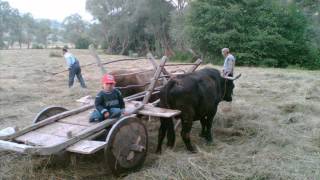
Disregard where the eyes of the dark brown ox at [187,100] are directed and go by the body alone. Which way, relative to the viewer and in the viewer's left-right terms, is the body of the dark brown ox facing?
facing away from the viewer and to the right of the viewer

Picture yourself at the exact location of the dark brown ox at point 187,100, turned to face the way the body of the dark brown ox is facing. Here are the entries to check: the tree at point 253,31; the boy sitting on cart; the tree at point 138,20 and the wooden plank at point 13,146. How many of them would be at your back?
2

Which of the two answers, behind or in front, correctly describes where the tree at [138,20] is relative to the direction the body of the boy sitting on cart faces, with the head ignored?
behind

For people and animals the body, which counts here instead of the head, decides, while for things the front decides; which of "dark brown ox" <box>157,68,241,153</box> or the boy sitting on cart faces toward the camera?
the boy sitting on cart

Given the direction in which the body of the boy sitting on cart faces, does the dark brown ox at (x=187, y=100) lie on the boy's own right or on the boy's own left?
on the boy's own left

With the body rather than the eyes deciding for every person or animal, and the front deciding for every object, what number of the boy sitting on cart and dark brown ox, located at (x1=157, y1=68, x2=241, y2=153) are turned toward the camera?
1

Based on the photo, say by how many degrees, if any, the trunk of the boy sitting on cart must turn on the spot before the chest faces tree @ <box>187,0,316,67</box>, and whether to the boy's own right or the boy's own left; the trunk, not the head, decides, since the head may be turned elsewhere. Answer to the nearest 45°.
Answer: approximately 135° to the boy's own left

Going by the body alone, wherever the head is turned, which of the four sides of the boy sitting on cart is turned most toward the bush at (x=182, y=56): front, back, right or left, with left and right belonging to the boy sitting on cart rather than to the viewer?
back

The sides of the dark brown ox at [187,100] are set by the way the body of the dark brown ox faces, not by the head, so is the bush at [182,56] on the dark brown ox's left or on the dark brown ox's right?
on the dark brown ox's left

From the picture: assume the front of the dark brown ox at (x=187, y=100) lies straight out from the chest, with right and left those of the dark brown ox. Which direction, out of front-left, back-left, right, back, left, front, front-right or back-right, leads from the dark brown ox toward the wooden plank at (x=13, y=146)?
back

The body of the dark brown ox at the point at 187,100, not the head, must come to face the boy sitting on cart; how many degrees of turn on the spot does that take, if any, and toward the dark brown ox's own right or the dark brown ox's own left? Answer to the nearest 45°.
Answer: approximately 180°

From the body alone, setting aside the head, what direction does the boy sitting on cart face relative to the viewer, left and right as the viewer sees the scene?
facing the viewer
